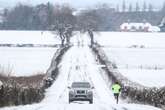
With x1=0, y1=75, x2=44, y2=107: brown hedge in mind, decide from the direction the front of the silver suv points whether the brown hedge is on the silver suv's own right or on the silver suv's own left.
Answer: on the silver suv's own right

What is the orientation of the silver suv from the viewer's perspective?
toward the camera
